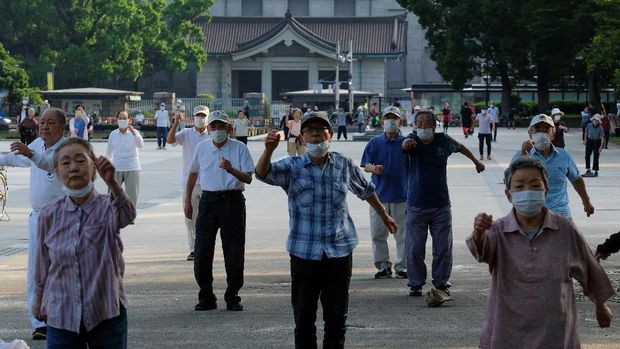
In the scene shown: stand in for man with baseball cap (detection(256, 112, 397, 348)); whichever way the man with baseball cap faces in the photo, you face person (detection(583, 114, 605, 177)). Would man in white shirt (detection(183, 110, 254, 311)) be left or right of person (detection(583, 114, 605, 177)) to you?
left

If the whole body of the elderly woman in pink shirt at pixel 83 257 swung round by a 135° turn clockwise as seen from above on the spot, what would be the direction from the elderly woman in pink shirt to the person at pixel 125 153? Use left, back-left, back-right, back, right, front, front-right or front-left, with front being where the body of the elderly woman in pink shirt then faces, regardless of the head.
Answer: front-right

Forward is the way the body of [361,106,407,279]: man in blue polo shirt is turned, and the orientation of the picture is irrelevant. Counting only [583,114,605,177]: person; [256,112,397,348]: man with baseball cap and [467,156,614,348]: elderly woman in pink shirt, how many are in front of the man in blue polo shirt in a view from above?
2

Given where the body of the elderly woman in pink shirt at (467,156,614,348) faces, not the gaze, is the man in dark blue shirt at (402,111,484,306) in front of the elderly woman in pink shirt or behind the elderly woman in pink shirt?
behind

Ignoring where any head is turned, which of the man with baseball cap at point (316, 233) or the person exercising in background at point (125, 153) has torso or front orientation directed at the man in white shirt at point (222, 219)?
the person exercising in background

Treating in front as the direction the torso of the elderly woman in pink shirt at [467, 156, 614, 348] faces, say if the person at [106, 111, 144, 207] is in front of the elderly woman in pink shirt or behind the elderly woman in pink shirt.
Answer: behind
